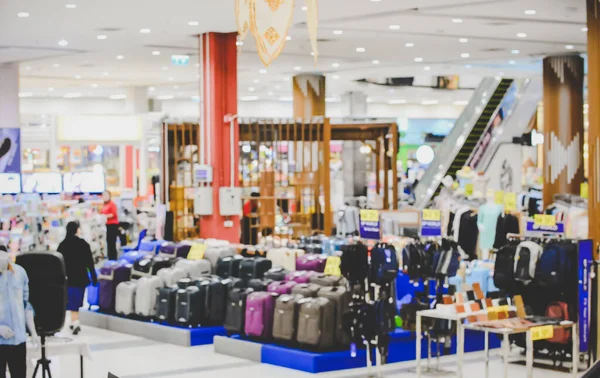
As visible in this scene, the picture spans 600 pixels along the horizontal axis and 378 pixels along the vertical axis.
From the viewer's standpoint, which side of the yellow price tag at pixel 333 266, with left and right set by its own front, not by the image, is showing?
front

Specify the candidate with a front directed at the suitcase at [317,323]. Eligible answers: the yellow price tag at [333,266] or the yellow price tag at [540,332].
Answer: the yellow price tag at [333,266]

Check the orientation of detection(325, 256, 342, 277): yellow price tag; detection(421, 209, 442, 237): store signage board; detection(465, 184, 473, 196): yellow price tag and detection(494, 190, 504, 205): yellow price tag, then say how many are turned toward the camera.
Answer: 4

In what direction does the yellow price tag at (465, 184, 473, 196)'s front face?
toward the camera

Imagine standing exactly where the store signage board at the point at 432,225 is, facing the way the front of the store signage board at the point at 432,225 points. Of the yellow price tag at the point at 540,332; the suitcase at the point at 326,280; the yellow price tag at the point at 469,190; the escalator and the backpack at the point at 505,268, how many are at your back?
2

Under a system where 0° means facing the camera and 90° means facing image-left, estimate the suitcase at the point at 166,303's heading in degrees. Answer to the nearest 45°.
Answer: approximately 45°

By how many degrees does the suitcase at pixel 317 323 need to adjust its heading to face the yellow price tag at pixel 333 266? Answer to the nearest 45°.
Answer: approximately 135° to its right

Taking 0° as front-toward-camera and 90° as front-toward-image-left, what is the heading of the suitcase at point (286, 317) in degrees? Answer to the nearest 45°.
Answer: approximately 45°

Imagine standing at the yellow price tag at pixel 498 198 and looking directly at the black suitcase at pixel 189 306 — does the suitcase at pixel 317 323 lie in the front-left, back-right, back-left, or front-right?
front-left

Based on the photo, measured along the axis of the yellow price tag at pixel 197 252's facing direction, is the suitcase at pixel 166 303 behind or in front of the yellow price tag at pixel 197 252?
in front

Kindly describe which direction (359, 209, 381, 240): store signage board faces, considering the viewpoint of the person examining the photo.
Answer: facing the viewer
